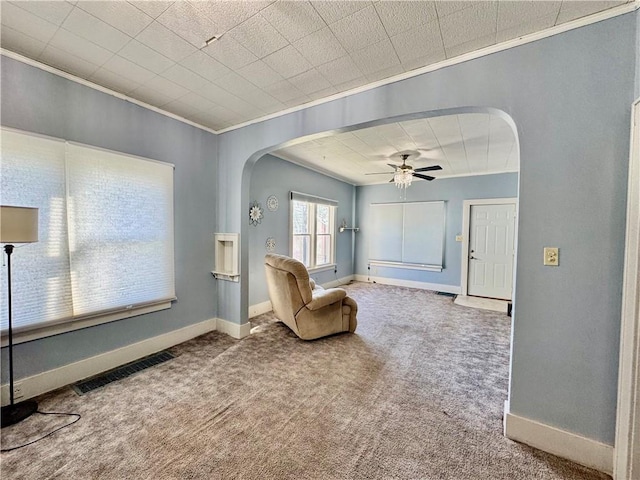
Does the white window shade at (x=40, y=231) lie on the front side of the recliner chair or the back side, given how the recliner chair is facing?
on the back side

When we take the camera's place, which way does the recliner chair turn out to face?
facing away from the viewer and to the right of the viewer

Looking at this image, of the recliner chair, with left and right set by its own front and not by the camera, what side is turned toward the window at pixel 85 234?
back

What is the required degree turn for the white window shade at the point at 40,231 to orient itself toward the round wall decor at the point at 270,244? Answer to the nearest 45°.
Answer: approximately 45° to its left

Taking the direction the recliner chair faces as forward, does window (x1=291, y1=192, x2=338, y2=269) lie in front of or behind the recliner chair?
in front

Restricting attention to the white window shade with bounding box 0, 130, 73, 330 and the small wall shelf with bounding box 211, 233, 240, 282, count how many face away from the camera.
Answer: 0

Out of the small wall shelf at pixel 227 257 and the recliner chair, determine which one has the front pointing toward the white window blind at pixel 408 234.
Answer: the recliner chair

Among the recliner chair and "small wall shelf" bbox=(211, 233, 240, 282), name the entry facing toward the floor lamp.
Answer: the small wall shelf

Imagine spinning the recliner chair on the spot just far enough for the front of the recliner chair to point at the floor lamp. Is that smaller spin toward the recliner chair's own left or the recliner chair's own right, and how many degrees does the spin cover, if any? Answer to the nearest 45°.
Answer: approximately 180°

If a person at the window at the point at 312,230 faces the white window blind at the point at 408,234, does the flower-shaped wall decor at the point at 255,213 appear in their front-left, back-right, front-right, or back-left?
back-right

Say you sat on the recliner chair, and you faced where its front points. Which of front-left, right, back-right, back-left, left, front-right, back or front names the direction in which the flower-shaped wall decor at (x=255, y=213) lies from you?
left

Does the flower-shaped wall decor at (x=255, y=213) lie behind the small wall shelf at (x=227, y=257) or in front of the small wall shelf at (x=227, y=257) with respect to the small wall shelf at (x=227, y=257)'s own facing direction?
behind

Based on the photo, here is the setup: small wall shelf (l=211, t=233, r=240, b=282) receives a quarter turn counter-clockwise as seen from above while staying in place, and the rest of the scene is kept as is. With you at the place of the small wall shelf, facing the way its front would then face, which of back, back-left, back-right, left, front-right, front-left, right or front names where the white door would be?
front-left

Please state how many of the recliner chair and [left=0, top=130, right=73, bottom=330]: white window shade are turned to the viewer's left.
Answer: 0

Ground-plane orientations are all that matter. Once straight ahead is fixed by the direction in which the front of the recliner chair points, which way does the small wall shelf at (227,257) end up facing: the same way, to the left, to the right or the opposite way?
the opposite way

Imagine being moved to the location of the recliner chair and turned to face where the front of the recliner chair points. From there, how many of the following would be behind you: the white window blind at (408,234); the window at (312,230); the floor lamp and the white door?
1

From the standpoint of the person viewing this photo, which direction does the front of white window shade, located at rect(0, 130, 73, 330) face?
facing the viewer and to the right of the viewer
